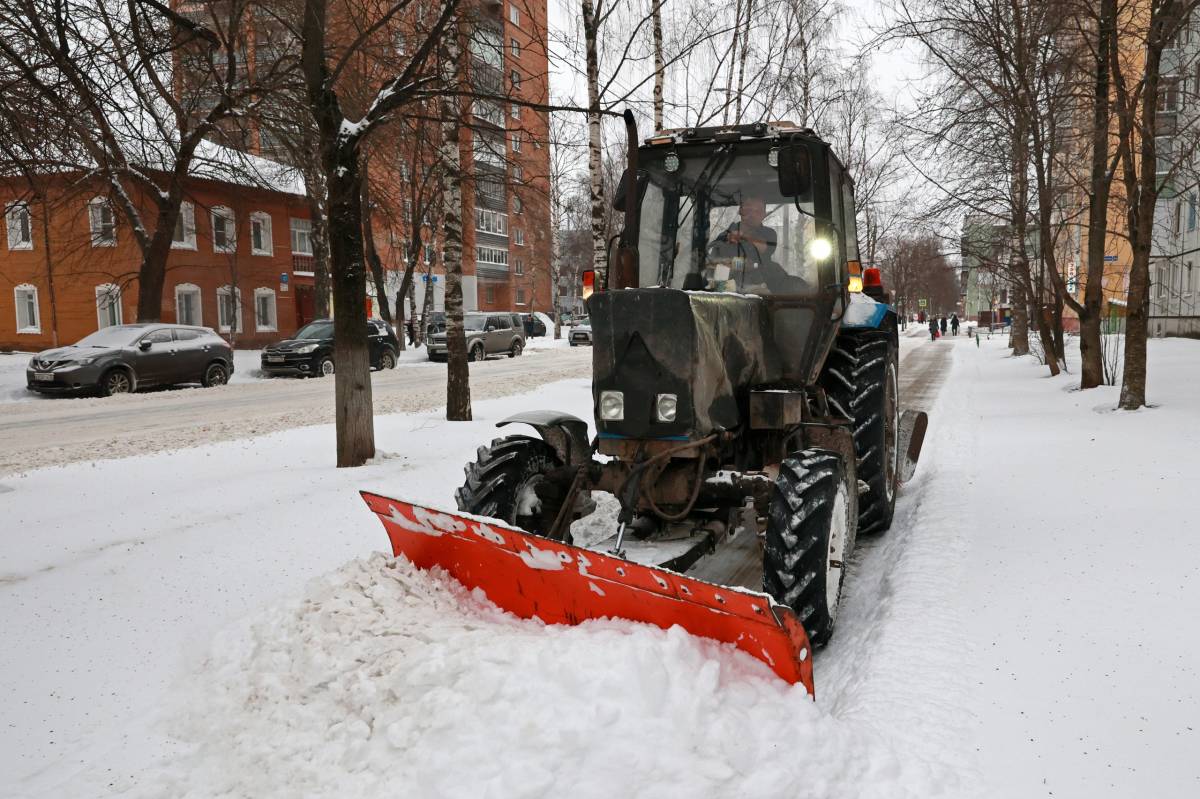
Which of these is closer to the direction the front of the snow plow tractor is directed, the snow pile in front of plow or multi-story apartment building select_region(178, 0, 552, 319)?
the snow pile in front of plow

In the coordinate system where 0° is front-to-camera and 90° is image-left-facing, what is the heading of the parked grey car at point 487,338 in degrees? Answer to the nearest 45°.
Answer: approximately 45°

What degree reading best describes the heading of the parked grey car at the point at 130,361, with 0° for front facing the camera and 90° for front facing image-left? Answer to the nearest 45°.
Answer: approximately 45°

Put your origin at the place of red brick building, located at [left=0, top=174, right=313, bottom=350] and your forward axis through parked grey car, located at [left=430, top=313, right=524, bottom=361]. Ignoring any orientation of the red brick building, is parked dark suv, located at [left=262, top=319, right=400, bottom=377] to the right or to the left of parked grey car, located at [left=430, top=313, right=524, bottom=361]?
right

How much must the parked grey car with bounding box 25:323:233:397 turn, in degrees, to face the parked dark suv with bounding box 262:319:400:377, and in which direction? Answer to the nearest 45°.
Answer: approximately 180°
